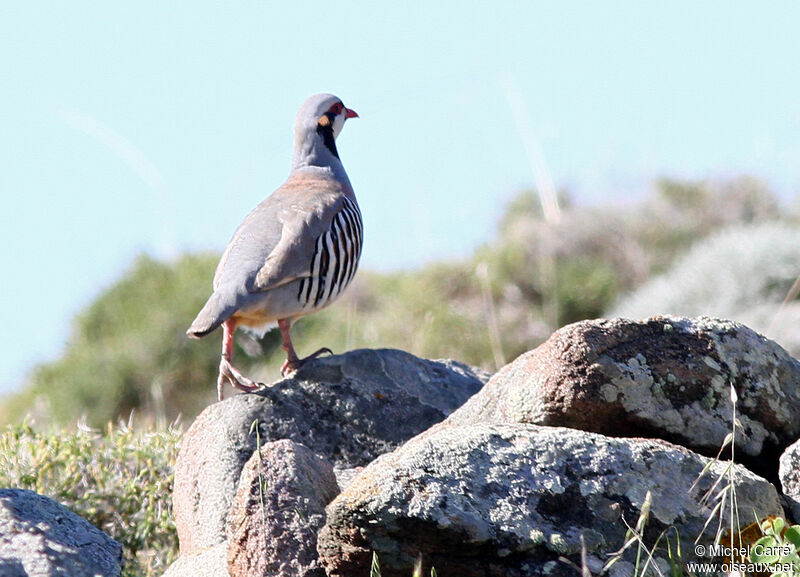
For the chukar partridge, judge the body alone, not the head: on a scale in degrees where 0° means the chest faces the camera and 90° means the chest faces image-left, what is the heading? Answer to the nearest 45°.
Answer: approximately 225°

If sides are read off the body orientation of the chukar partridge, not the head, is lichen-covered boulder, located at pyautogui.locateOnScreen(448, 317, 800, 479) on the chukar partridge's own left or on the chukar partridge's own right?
on the chukar partridge's own right
